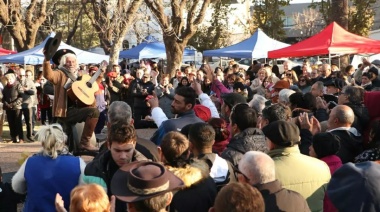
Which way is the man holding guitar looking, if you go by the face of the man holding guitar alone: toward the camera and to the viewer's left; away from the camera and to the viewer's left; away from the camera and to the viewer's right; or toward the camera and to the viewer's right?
toward the camera and to the viewer's right

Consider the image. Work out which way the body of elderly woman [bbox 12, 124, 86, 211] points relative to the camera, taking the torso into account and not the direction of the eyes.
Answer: away from the camera

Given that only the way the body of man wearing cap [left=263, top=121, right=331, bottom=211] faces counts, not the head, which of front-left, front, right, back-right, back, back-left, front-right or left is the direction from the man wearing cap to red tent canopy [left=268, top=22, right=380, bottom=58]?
front-right

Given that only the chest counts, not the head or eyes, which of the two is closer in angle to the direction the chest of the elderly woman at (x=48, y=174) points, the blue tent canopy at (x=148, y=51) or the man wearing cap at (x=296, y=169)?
the blue tent canopy

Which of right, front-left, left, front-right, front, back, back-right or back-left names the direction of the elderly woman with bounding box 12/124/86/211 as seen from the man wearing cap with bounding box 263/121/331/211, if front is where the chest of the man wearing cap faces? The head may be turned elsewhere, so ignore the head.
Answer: front-left

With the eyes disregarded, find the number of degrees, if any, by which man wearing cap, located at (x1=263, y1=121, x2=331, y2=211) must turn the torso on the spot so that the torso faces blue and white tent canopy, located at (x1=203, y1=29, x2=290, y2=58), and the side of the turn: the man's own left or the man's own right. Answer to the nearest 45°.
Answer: approximately 45° to the man's own right

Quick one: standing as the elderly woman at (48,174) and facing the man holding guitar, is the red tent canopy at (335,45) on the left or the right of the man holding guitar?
right

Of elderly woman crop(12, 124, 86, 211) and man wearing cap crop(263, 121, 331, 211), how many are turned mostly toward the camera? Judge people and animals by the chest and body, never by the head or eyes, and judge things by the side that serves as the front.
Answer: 0

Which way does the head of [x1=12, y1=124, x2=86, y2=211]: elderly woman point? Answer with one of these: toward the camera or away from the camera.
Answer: away from the camera

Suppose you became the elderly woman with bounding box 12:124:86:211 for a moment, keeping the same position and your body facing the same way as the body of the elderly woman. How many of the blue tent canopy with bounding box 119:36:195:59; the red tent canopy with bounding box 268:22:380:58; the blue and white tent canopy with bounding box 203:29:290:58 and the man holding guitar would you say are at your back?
0

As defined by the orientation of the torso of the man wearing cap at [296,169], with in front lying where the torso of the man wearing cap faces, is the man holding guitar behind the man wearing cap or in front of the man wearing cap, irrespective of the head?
in front

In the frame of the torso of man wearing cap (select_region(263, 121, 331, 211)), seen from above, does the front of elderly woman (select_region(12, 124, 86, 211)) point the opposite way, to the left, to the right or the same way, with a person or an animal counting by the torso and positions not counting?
the same way

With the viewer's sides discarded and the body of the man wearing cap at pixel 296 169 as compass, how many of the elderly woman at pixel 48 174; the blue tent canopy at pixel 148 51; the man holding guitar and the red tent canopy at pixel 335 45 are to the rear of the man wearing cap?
0

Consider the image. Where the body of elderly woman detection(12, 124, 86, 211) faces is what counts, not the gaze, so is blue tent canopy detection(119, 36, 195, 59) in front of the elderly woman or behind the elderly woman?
in front

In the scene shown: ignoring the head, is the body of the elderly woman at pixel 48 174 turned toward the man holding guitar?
yes

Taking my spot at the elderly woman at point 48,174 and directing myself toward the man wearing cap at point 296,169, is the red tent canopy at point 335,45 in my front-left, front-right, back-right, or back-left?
front-left

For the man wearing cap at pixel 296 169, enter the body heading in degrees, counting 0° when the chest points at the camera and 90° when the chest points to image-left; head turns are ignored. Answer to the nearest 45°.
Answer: approximately 135°
